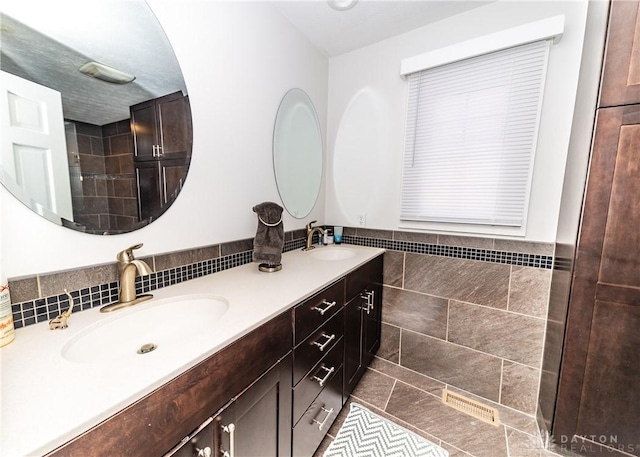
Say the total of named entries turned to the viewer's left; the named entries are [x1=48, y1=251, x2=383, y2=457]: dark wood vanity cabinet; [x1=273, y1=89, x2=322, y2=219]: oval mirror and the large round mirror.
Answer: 0

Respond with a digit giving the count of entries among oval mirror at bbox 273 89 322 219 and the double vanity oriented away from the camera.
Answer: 0

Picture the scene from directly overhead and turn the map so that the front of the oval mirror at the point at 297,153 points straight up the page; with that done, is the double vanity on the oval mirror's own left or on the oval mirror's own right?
on the oval mirror's own right

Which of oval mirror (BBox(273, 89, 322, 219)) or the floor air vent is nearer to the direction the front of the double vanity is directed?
the floor air vent

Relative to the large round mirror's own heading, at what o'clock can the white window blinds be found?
The white window blinds is roughly at 11 o'clock from the large round mirror.

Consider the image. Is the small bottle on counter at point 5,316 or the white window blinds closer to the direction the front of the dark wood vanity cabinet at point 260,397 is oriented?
the white window blinds

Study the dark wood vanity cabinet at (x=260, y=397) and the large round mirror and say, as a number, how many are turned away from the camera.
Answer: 0

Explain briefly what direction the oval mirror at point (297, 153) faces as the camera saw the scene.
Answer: facing the viewer and to the right of the viewer

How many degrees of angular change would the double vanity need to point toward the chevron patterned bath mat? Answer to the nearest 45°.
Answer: approximately 45° to its left
